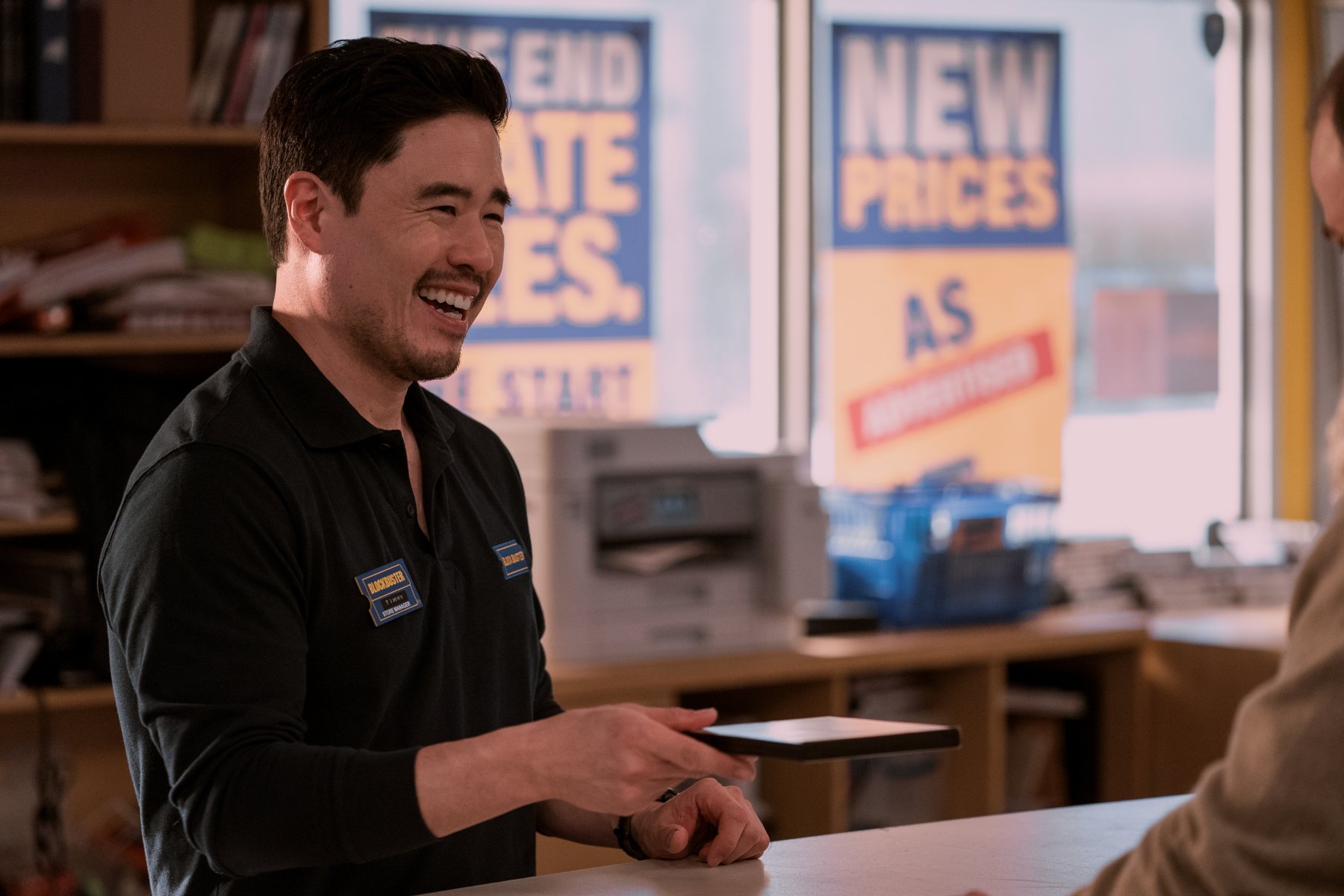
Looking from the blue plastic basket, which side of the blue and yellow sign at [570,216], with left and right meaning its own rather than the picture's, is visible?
left

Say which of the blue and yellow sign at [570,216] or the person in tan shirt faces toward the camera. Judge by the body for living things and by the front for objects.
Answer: the blue and yellow sign

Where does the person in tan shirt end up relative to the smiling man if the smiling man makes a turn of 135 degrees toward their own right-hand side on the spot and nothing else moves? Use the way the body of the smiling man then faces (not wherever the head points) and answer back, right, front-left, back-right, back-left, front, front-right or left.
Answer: back-left

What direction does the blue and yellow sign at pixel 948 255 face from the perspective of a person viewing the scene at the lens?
facing the viewer

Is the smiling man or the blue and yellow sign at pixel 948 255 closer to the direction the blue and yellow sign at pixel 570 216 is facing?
the smiling man

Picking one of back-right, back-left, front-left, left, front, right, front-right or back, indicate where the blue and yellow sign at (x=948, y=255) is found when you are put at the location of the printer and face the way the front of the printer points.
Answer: back-left

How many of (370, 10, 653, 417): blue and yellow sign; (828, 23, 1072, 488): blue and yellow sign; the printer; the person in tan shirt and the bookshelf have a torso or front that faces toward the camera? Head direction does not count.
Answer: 4

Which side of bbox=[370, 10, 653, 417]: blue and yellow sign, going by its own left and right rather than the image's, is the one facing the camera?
front

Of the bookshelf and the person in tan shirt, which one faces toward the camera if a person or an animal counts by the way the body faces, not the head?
the bookshelf

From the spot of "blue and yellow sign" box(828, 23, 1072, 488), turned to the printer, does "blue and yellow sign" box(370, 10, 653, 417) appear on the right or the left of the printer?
right

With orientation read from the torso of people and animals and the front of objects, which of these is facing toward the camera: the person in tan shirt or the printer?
the printer

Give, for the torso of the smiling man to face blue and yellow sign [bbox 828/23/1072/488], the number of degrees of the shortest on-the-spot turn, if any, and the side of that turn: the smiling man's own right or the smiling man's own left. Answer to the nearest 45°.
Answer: approximately 90° to the smiling man's own left
